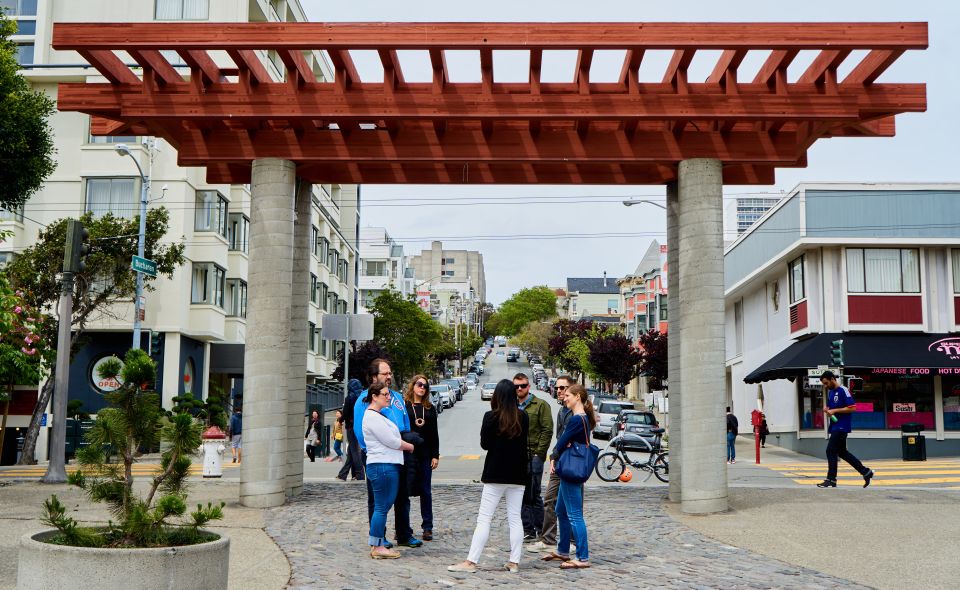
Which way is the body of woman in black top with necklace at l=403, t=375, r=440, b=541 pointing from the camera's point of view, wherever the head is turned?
toward the camera

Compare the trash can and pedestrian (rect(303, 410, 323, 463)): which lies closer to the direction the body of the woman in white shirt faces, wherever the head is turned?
the trash can

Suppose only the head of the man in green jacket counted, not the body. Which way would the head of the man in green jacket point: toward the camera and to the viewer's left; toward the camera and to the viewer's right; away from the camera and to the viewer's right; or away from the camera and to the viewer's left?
toward the camera and to the viewer's left

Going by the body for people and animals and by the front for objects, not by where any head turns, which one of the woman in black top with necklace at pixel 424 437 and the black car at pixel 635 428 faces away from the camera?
the black car

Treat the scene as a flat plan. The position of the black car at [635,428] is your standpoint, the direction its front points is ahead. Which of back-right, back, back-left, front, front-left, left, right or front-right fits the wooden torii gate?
back

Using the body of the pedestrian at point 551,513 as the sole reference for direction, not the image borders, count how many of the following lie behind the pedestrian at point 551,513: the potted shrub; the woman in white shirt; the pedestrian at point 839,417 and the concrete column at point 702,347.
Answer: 2

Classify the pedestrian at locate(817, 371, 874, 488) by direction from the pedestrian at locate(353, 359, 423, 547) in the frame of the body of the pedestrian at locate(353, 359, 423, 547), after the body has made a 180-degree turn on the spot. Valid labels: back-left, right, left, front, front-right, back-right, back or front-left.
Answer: right

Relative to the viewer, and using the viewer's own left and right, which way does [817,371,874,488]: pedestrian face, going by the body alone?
facing to the left of the viewer

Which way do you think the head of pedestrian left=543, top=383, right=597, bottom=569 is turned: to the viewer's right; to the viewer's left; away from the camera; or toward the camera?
to the viewer's left

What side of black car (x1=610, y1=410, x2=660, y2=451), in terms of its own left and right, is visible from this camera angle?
back

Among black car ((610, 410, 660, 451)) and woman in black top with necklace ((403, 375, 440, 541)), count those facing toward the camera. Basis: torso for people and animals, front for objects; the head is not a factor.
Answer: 1

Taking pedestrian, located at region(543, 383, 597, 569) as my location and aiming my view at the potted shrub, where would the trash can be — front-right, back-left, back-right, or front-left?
back-right

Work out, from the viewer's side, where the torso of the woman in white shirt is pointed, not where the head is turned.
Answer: to the viewer's right

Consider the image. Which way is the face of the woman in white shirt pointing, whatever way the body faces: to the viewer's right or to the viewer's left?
to the viewer's right
